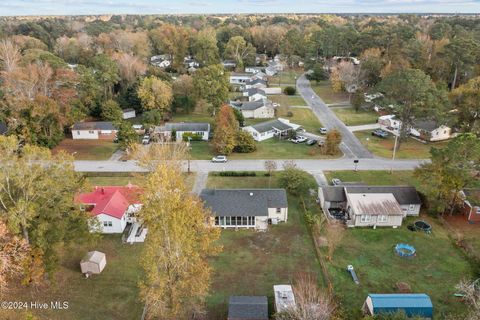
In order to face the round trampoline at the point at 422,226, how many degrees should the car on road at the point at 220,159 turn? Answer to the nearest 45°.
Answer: approximately 135° to its left

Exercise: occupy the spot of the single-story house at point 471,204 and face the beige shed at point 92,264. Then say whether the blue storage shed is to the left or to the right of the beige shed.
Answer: left

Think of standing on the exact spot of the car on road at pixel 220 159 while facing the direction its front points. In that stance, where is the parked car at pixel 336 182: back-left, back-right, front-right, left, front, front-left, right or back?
back-left

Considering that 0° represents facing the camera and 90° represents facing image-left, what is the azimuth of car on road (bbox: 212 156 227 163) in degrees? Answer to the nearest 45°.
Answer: approximately 90°

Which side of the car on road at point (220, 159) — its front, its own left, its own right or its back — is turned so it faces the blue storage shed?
left

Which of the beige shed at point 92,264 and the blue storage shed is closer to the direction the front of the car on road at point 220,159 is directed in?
the beige shed

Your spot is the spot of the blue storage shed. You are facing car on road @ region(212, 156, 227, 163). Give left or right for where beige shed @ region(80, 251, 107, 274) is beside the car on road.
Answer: left

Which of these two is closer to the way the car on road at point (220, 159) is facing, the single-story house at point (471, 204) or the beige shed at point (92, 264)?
the beige shed

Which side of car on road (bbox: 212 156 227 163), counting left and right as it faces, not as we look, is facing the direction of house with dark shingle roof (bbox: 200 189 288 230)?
left
